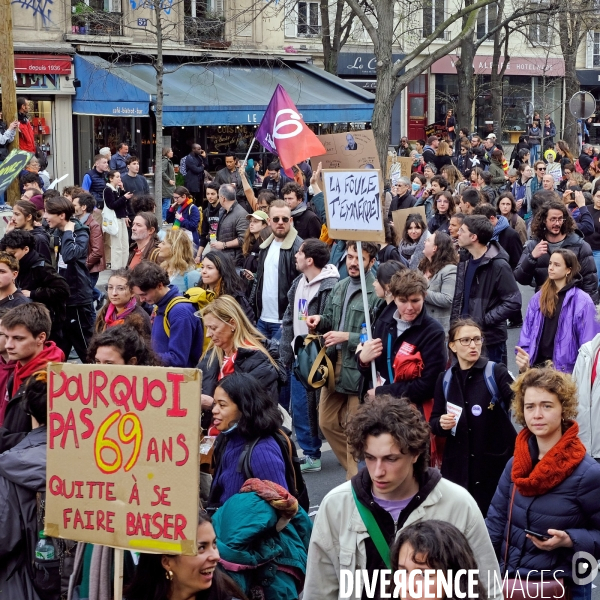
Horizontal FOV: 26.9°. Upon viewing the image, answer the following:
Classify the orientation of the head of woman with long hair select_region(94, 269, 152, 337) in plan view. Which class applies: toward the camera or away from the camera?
toward the camera

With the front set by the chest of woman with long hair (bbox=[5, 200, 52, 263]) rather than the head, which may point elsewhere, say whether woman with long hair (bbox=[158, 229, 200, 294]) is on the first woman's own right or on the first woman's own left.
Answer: on the first woman's own left

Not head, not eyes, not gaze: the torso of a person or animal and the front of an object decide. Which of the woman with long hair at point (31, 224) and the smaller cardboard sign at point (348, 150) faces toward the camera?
the smaller cardboard sign

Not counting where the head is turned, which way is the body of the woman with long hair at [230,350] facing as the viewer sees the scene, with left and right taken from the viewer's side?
facing the viewer and to the left of the viewer

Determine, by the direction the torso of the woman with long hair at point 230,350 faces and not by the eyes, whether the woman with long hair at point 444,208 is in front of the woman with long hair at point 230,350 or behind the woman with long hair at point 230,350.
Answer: behind

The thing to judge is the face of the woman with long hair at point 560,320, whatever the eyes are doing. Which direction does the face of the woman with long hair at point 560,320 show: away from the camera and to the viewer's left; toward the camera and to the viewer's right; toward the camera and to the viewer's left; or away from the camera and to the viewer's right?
toward the camera and to the viewer's left

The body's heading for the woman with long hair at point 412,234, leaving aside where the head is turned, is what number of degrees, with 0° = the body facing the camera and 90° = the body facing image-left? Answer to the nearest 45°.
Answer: approximately 0°

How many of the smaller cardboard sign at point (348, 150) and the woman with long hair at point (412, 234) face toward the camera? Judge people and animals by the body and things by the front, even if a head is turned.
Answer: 2

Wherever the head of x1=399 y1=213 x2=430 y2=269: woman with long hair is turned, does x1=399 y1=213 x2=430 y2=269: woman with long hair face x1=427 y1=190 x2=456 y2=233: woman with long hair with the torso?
no

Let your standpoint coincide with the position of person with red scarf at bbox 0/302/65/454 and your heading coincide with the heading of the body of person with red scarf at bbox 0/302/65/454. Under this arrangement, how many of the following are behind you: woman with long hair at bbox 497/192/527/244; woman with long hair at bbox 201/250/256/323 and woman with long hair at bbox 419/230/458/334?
3

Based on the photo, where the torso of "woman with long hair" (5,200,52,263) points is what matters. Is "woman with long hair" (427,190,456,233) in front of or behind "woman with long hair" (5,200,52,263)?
behind

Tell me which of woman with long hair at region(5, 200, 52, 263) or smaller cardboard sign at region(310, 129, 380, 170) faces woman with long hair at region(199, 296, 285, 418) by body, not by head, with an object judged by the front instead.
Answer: the smaller cardboard sign

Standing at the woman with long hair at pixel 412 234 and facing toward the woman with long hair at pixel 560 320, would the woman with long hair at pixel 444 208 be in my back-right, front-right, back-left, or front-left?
back-left
